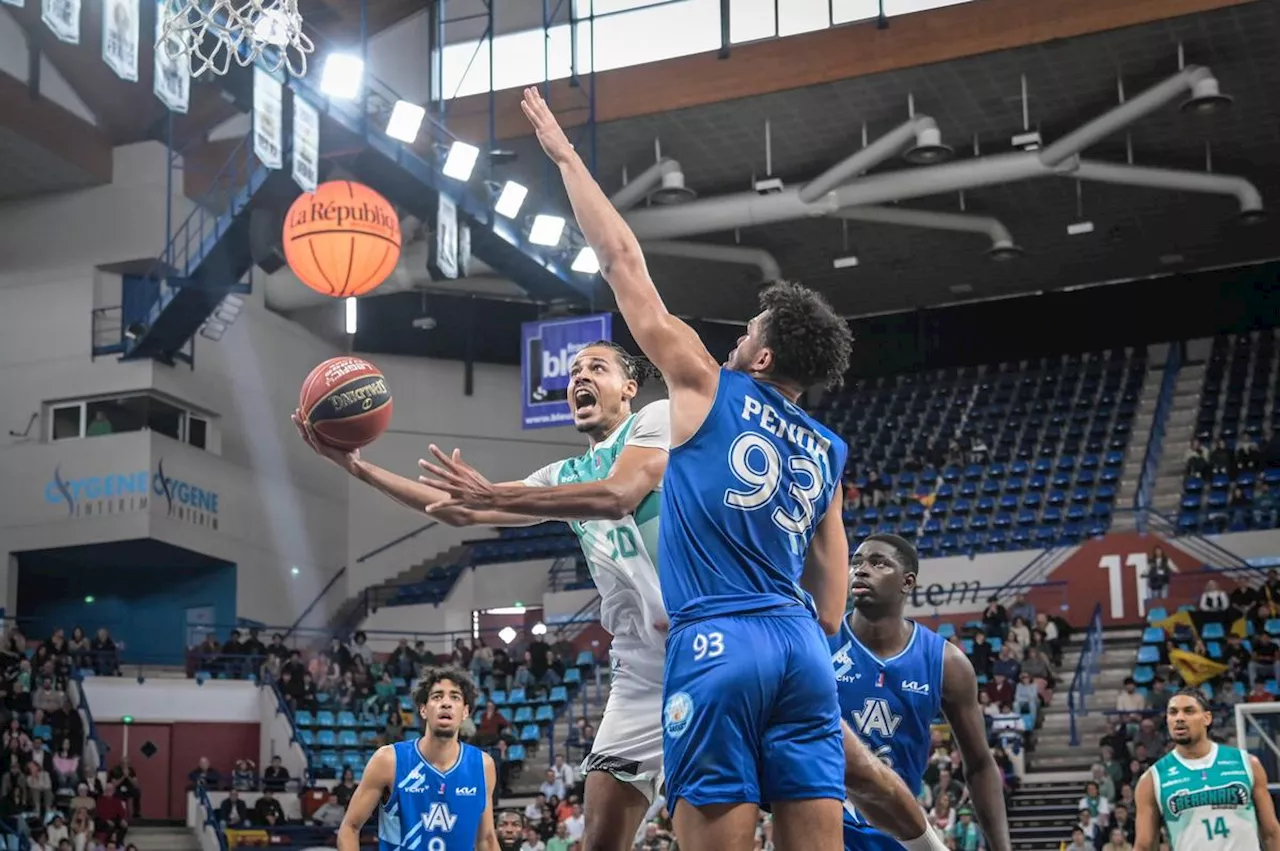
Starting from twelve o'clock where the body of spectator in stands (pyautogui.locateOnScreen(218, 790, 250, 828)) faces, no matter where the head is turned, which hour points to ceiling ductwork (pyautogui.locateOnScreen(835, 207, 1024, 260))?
The ceiling ductwork is roughly at 9 o'clock from the spectator in stands.

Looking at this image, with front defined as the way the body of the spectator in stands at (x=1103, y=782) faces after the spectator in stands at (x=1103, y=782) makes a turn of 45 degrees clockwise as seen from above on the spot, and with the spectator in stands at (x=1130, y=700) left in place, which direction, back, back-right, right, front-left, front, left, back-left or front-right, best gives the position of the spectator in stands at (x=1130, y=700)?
right

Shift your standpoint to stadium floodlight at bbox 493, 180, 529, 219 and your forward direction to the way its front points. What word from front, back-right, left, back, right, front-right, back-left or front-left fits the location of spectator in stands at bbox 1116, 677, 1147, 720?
left

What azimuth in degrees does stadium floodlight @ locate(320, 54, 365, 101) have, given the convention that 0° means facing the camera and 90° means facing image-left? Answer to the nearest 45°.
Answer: approximately 0°

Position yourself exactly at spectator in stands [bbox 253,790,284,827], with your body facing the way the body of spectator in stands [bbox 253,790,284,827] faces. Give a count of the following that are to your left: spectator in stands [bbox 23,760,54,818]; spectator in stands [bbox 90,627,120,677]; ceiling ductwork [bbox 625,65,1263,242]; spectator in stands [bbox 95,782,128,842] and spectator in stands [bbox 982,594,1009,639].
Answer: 2

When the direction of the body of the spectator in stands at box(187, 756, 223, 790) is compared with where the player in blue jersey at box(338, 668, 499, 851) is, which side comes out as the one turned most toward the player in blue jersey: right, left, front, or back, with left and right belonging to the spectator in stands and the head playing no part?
front
